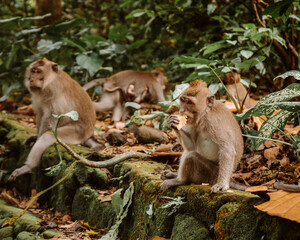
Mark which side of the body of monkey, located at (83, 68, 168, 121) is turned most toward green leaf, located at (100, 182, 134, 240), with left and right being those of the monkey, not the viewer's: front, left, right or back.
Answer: right

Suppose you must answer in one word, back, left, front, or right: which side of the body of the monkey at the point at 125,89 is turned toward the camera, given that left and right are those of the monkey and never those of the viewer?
right

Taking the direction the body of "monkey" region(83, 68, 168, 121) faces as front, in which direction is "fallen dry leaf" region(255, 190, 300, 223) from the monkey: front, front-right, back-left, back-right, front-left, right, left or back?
right

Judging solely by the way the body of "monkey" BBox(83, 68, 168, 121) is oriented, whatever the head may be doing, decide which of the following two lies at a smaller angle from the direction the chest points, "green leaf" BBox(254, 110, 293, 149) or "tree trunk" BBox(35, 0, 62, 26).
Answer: the green leaf

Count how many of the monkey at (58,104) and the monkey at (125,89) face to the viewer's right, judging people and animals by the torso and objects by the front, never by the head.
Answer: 1
